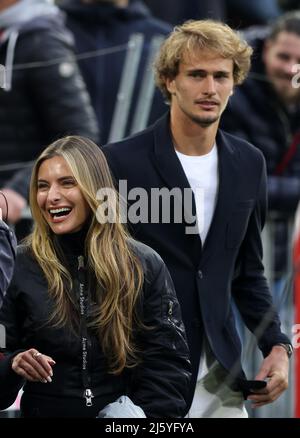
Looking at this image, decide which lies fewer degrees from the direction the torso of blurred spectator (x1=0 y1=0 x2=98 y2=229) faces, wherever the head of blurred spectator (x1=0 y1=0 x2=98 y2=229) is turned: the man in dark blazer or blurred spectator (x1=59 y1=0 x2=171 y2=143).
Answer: the man in dark blazer

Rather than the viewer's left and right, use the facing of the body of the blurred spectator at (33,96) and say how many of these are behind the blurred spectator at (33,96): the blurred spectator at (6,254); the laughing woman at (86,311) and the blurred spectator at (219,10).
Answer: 1

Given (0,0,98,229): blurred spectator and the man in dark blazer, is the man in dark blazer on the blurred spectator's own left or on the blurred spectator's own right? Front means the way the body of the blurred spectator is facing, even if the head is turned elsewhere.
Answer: on the blurred spectator's own left

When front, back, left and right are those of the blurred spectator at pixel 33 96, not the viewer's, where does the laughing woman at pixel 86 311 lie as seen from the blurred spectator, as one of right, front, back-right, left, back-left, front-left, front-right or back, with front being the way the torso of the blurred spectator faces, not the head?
front-left

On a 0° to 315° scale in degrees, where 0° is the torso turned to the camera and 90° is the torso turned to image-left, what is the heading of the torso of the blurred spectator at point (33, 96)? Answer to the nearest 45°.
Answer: approximately 45°

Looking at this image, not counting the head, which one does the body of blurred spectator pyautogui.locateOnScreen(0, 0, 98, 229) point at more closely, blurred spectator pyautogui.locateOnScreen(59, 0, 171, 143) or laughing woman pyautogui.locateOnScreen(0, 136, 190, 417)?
the laughing woman

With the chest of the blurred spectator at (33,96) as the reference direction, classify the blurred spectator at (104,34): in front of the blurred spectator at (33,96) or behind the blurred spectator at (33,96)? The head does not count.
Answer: behind

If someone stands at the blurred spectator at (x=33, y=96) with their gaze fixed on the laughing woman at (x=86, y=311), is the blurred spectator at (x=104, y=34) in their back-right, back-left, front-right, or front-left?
back-left
